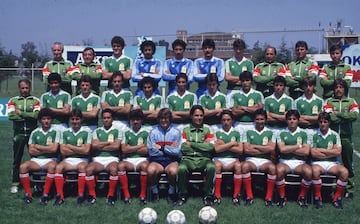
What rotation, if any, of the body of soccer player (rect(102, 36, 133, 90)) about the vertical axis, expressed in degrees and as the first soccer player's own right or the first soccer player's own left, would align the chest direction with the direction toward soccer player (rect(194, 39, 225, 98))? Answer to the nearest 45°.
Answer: approximately 90° to the first soccer player's own left

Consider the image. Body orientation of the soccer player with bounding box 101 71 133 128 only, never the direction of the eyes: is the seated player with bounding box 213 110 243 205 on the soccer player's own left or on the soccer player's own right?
on the soccer player's own left

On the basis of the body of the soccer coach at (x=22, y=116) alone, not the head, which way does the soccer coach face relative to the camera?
toward the camera

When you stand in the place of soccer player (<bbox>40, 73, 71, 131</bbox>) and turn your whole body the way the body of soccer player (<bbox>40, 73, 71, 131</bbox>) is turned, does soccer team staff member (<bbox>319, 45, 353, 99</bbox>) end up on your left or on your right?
on your left

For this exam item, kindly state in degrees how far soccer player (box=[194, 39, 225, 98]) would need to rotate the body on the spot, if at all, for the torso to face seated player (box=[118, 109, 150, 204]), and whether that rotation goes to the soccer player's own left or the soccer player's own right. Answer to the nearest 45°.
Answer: approximately 45° to the soccer player's own right

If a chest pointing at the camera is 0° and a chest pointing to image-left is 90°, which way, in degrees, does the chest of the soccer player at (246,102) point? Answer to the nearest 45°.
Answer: approximately 0°

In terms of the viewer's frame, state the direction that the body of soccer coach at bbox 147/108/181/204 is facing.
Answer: toward the camera

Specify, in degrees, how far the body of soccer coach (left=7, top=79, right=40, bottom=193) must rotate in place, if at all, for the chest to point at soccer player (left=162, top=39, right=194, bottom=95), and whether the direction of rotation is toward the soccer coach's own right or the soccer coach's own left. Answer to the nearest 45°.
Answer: approximately 90° to the soccer coach's own left

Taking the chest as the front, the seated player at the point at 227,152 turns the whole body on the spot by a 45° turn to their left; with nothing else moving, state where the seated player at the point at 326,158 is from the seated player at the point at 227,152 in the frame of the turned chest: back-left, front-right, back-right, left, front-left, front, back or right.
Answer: front-left

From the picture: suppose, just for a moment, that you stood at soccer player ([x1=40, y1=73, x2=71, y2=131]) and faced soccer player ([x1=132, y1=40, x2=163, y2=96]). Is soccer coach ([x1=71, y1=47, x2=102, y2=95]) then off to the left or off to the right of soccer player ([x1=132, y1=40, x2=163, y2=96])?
left

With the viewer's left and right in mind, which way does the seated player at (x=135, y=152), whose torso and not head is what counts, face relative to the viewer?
facing the viewer

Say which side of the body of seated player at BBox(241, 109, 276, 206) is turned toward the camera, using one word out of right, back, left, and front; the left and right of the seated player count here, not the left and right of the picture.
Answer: front
